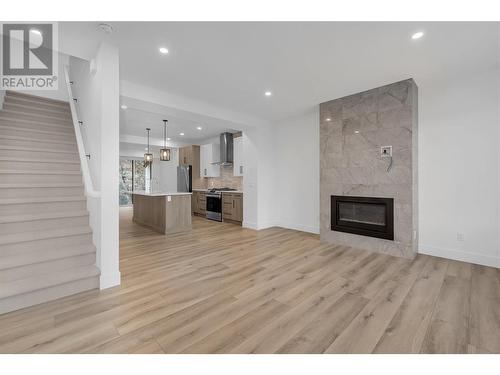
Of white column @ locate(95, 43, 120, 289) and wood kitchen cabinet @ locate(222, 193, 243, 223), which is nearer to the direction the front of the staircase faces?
the white column

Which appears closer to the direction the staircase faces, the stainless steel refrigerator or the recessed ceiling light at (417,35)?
the recessed ceiling light

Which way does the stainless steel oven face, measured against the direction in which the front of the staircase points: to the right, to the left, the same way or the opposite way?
to the right

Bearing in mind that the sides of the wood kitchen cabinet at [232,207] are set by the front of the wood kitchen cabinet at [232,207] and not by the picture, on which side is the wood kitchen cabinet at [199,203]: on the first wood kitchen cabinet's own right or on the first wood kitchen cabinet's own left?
on the first wood kitchen cabinet's own right

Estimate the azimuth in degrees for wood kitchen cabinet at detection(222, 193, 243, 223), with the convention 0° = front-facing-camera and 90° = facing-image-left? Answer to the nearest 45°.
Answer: approximately 45°

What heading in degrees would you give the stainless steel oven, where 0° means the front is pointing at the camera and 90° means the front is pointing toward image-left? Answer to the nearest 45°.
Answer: approximately 45°

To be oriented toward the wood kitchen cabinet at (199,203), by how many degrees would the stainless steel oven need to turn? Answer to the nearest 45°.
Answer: approximately 90° to its right
